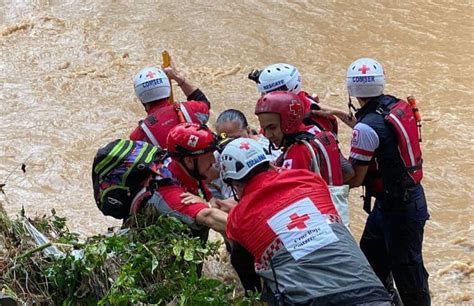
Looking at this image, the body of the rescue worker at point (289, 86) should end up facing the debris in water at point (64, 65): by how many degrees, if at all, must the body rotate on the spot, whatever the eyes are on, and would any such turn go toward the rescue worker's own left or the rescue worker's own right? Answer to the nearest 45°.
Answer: approximately 45° to the rescue worker's own right

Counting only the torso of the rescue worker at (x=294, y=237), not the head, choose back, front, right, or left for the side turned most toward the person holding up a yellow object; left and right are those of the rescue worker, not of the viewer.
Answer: front

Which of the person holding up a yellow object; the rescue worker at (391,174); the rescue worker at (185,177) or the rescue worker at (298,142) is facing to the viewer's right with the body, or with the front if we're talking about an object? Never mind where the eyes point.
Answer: the rescue worker at (185,177)

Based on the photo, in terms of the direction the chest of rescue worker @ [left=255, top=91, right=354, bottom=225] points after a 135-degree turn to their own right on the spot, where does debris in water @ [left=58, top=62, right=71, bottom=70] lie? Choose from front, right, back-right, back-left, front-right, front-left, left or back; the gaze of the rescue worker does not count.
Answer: left

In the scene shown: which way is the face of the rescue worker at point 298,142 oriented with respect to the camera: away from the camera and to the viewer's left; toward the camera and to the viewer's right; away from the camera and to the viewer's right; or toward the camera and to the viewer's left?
toward the camera and to the viewer's left

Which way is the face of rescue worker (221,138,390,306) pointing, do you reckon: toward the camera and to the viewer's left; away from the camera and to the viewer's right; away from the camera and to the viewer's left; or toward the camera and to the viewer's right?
away from the camera and to the viewer's left

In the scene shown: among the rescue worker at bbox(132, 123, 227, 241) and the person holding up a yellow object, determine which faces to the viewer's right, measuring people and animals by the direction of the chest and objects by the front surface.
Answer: the rescue worker

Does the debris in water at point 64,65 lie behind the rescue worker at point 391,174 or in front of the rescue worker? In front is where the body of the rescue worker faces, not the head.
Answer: in front
